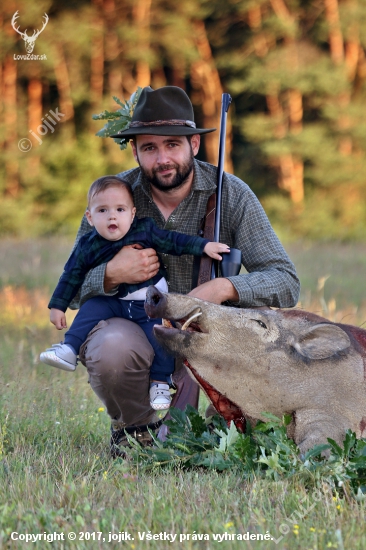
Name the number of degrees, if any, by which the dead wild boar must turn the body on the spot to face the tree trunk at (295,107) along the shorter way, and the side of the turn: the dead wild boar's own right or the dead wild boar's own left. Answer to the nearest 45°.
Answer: approximately 90° to the dead wild boar's own right

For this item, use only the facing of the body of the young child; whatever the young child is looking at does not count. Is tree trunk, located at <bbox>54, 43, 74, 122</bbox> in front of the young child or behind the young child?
behind

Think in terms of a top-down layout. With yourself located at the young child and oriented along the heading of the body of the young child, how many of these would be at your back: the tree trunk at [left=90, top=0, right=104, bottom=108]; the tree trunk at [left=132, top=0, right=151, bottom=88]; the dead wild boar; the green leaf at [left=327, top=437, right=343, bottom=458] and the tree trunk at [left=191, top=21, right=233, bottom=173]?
3

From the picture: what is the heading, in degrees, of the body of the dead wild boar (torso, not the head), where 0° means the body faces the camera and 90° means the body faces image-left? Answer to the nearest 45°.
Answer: approximately 90°

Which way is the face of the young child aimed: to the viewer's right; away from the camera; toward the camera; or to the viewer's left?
toward the camera

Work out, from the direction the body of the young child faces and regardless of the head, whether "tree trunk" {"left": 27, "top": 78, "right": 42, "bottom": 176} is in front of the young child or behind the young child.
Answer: behind

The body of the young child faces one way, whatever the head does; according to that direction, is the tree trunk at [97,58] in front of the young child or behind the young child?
behind

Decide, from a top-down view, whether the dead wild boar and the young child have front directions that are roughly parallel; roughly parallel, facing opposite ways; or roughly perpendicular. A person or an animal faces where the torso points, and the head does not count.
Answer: roughly perpendicular

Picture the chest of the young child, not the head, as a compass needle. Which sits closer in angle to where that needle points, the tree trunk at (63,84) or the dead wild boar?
the dead wild boar

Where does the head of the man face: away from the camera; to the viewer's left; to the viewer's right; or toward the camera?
toward the camera

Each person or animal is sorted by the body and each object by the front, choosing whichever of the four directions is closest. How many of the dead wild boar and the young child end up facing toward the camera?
1

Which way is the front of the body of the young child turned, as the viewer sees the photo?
toward the camera

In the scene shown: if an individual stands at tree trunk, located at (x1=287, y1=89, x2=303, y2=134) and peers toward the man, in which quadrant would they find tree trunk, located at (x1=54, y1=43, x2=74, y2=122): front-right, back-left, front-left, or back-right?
front-right

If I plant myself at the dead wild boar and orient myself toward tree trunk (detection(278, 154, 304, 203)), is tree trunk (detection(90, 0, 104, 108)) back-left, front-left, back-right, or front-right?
front-left

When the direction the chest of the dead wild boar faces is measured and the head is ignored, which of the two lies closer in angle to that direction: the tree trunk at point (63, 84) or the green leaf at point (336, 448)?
the tree trunk

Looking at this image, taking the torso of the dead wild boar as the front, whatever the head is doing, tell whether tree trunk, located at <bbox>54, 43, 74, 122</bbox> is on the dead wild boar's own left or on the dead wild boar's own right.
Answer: on the dead wild boar's own right

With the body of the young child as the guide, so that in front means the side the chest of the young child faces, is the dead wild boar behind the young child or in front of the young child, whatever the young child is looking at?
in front
